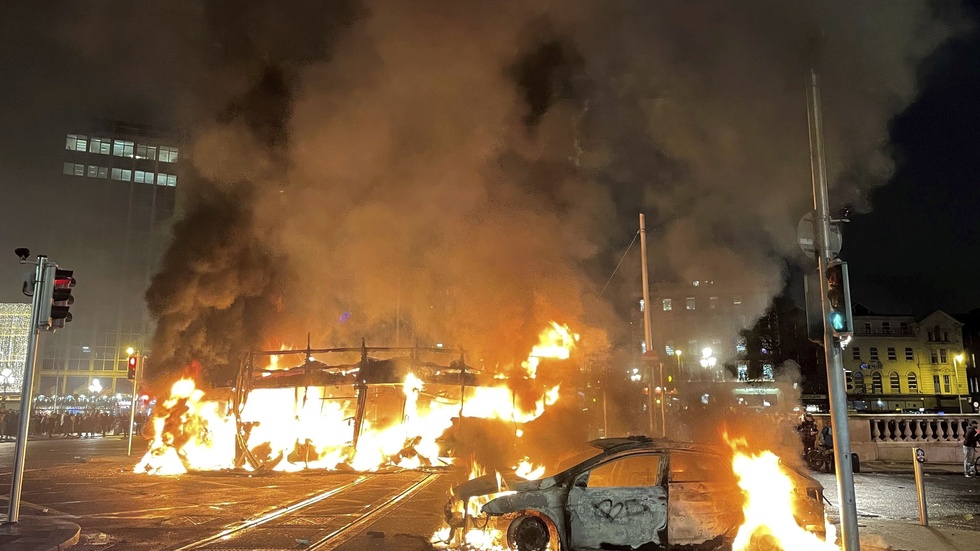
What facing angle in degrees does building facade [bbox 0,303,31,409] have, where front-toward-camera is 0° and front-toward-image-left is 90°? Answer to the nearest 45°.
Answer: approximately 0°

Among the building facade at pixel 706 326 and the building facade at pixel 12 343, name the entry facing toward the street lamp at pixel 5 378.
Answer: the building facade at pixel 12 343

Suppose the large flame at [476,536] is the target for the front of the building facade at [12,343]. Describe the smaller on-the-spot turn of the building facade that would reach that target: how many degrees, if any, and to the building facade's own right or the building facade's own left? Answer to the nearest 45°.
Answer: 0° — it already faces it

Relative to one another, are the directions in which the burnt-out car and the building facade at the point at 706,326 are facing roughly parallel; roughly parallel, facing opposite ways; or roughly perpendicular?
roughly perpendicular

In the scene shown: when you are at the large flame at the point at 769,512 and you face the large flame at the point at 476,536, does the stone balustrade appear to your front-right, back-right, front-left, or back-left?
back-right

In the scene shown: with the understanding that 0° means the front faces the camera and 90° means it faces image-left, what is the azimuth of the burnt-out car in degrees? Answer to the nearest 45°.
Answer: approximately 90°

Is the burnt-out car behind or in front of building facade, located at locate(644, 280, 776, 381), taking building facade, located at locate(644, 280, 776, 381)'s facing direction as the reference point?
in front

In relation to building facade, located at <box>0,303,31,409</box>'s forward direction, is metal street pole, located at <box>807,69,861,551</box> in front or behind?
in front

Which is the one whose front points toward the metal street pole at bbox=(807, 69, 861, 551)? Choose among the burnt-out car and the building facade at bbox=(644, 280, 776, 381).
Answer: the building facade

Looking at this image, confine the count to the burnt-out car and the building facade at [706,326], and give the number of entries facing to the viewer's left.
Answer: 1

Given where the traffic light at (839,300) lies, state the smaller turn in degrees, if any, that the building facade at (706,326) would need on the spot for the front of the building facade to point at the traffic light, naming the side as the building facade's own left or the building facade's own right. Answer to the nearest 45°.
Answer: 0° — it already faces it
